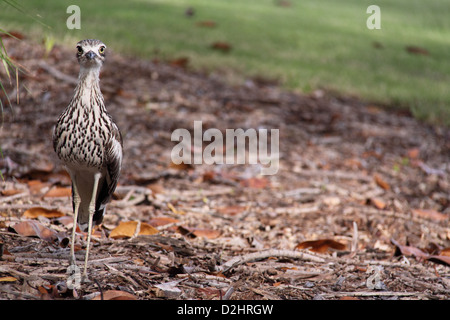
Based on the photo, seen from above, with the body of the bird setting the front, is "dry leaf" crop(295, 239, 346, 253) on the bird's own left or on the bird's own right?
on the bird's own left

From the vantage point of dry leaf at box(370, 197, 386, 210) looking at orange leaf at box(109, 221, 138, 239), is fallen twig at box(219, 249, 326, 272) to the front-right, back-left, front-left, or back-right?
front-left

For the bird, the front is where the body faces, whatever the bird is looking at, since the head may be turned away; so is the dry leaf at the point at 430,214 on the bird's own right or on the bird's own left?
on the bird's own left

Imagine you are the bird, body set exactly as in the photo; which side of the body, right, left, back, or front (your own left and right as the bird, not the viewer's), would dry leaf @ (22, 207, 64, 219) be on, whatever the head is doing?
back

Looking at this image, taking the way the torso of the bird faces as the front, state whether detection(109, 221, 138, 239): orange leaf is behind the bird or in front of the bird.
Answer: behind

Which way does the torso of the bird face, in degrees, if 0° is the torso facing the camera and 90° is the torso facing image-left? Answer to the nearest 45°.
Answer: approximately 0°

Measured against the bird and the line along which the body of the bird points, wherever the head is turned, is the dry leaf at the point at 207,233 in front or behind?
behind

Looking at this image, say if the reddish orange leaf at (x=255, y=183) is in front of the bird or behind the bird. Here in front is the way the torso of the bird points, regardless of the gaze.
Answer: behind

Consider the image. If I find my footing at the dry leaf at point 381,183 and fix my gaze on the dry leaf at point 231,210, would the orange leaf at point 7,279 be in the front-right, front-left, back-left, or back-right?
front-left

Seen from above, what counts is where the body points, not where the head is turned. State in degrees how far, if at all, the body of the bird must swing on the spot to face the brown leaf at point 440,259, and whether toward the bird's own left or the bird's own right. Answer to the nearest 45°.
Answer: approximately 90° to the bird's own left

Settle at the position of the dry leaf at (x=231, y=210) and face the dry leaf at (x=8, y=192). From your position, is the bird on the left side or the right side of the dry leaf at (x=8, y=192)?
left
